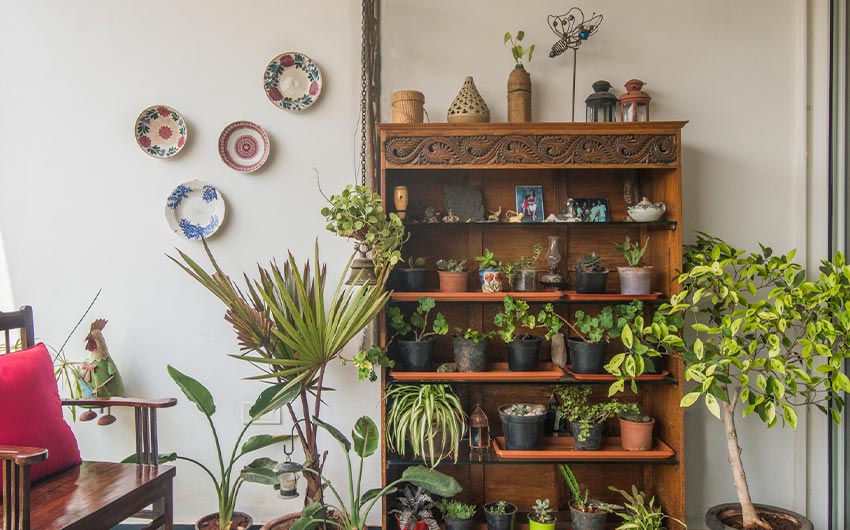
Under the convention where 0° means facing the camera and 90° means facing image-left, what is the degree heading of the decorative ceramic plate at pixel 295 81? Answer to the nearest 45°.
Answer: approximately 0°

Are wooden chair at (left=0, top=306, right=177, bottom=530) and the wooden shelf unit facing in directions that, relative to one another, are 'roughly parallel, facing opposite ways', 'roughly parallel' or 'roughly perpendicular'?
roughly perpendicular

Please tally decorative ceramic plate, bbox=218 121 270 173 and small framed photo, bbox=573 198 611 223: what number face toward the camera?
2

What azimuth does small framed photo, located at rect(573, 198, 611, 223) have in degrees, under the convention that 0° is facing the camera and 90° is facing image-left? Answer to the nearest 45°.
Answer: approximately 0°
